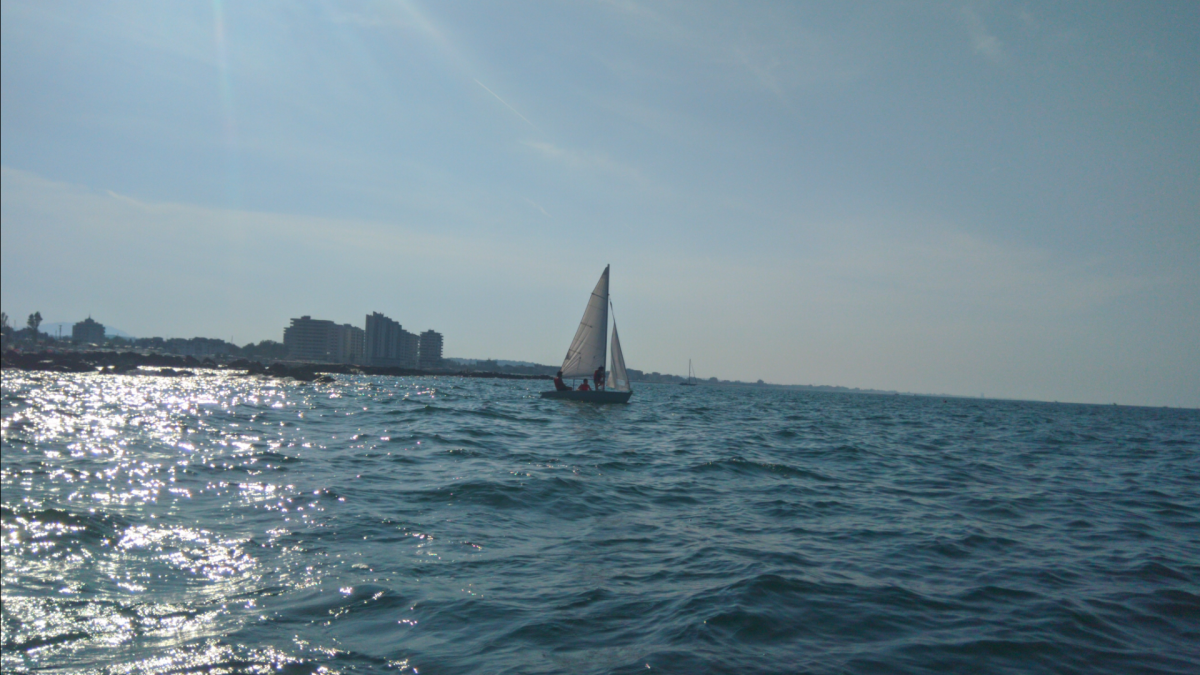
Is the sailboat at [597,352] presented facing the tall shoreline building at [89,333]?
no

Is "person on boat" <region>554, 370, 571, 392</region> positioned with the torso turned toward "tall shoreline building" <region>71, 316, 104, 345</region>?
no

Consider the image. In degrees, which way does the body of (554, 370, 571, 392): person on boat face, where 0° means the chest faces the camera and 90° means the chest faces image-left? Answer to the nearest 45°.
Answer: approximately 270°

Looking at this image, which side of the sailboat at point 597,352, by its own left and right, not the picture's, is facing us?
right
